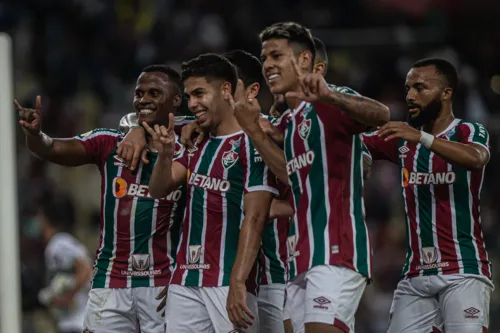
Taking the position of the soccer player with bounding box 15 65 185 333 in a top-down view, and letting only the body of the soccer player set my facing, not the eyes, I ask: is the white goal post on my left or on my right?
on my right

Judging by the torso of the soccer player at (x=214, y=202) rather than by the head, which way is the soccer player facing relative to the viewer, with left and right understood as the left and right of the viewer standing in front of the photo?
facing the viewer and to the left of the viewer

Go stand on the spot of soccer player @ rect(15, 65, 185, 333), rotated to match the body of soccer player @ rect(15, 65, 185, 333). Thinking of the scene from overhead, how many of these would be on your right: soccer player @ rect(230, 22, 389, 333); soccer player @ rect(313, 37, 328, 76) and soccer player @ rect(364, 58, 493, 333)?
0

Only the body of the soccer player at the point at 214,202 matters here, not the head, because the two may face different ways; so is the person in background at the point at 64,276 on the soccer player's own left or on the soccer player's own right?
on the soccer player's own right

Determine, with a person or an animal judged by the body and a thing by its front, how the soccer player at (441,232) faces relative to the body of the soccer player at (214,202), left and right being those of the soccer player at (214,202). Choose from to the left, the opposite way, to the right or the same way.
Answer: the same way

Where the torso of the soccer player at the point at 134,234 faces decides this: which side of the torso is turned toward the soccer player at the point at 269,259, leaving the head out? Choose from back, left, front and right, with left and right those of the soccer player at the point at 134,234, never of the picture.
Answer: left

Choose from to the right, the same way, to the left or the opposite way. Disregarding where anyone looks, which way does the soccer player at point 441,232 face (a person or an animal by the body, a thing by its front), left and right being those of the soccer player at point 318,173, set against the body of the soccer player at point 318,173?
the same way

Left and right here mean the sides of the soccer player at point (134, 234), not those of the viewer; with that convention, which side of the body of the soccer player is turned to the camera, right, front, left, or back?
front
